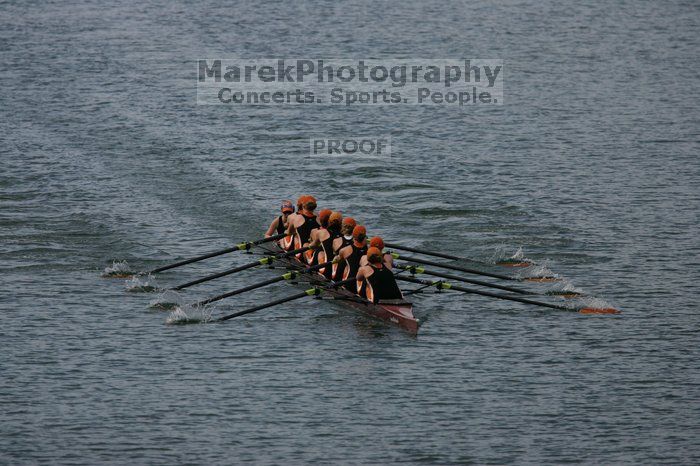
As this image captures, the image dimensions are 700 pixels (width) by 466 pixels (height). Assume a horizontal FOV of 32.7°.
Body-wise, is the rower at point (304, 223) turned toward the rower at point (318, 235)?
no

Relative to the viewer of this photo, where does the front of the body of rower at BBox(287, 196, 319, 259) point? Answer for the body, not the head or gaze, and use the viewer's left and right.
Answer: facing away from the viewer and to the left of the viewer

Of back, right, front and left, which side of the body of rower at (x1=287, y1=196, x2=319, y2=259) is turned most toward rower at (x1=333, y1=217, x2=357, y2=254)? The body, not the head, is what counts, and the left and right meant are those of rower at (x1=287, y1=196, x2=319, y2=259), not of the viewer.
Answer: back

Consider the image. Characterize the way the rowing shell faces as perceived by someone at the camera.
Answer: facing the viewer and to the right of the viewer

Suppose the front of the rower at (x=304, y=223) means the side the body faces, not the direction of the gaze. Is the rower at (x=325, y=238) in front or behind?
behind

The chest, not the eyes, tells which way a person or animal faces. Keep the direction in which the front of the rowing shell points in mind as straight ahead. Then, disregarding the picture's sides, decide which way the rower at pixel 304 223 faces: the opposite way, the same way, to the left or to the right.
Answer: the opposite way

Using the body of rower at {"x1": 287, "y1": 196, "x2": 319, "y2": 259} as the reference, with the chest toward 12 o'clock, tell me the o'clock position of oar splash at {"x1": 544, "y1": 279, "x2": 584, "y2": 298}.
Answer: The oar splash is roughly at 5 o'clock from the rower.
